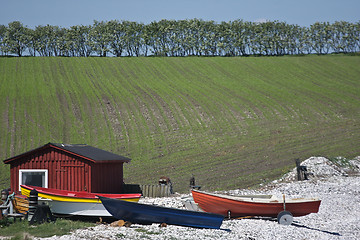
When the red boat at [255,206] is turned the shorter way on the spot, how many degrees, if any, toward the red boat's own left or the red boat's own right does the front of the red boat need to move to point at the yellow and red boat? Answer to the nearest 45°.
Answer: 0° — it already faces it

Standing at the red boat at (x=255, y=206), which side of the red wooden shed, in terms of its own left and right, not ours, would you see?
left

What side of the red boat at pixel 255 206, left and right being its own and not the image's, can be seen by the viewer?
left

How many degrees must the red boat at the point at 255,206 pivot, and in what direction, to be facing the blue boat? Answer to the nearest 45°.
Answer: approximately 45° to its left

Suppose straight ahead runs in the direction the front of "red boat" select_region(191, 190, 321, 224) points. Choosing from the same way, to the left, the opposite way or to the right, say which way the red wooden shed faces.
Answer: to the left

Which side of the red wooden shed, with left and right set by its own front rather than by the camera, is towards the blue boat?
left

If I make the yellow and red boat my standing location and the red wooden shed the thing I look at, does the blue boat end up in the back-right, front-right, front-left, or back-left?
back-right

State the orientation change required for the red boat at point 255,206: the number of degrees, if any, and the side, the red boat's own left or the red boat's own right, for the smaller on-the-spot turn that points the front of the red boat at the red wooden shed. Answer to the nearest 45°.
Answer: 0° — it already faces it
